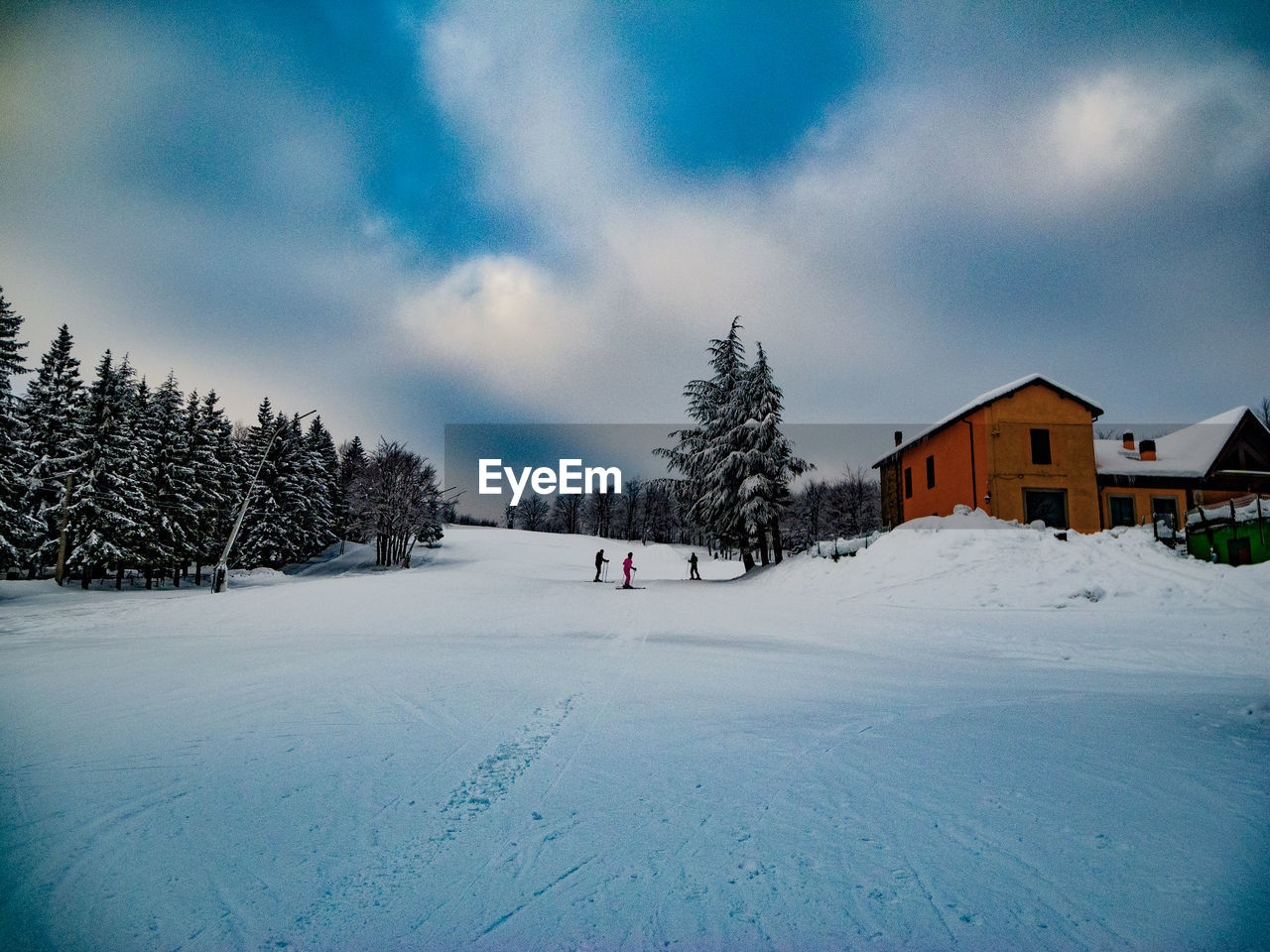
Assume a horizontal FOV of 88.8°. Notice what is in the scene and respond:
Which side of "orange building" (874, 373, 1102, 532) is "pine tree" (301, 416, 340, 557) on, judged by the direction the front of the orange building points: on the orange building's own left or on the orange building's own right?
on the orange building's own right

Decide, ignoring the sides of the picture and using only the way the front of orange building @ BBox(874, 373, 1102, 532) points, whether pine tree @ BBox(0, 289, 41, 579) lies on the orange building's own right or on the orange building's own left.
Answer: on the orange building's own right

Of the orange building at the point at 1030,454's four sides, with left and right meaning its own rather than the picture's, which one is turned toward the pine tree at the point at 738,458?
right

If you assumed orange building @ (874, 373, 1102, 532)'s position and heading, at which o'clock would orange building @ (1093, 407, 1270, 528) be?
orange building @ (1093, 407, 1270, 528) is roughly at 8 o'clock from orange building @ (874, 373, 1102, 532).

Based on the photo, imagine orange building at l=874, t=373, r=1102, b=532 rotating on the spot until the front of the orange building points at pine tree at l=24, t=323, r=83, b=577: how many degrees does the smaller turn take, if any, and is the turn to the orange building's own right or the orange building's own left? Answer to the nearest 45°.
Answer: approximately 45° to the orange building's own right

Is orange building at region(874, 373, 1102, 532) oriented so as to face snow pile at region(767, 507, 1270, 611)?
yes

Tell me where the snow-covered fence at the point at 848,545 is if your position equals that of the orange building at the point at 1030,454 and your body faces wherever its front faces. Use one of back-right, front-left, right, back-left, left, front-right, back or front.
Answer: front-right

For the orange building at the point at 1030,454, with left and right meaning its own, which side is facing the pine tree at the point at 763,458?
right

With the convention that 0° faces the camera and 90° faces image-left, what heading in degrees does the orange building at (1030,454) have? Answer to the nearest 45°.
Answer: approximately 0°

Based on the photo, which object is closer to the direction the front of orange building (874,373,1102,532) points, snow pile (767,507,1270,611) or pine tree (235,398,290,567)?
the snow pile

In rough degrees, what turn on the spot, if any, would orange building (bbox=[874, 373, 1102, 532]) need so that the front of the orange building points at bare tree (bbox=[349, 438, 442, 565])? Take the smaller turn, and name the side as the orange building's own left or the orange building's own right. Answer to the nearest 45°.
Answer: approximately 90° to the orange building's own right

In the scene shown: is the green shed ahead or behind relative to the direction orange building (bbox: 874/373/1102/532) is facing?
ahead
